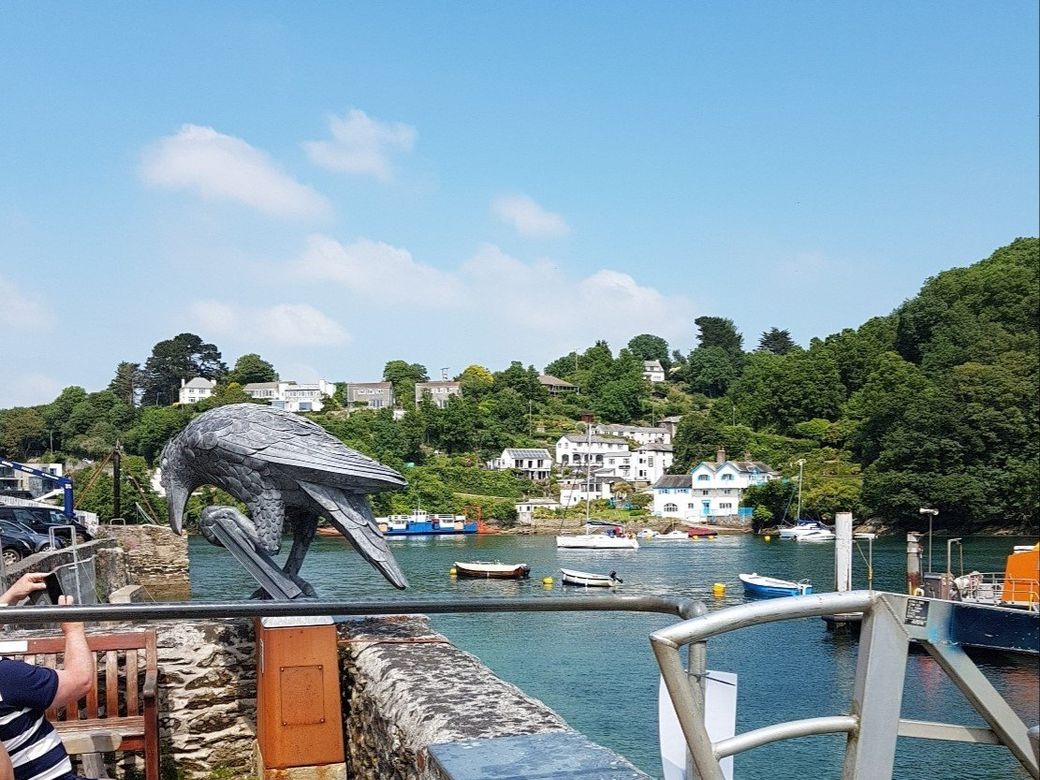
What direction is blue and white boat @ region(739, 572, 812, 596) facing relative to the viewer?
to the viewer's left

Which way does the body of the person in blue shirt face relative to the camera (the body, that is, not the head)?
to the viewer's right

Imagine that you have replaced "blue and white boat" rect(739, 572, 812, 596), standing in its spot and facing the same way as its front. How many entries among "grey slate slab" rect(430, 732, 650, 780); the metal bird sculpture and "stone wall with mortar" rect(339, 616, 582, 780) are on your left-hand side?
3

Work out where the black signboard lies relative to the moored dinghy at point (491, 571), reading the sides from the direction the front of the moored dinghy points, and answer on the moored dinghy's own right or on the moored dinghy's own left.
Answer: on the moored dinghy's own left

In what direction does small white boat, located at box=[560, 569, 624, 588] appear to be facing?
to the viewer's left

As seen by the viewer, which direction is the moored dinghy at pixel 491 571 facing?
to the viewer's left

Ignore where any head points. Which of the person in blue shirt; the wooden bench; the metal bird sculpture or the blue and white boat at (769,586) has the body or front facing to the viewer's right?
the person in blue shirt

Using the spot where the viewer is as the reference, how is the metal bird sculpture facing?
facing to the left of the viewer

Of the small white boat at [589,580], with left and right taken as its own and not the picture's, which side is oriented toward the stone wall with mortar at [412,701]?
left

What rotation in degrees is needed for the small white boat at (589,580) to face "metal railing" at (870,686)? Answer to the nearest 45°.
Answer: approximately 90° to its left
